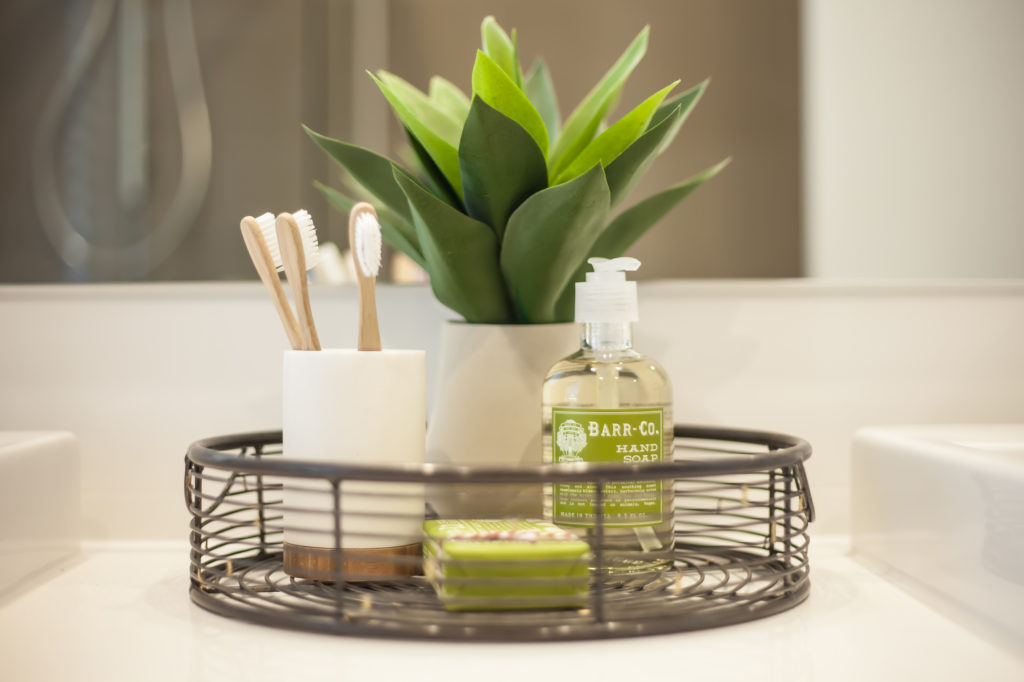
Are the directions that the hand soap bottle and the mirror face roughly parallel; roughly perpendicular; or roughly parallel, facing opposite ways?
roughly parallel

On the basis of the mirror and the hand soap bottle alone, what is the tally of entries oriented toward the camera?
2

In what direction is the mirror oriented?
toward the camera

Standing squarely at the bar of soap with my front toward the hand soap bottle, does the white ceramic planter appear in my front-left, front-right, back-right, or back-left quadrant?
front-left

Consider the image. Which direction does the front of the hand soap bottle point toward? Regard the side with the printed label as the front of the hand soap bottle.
toward the camera
